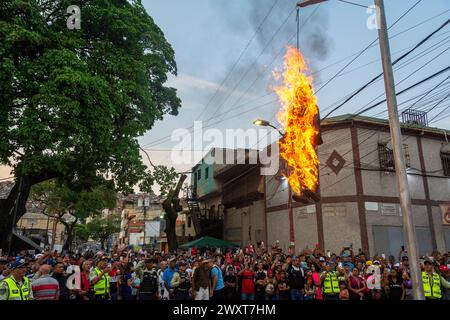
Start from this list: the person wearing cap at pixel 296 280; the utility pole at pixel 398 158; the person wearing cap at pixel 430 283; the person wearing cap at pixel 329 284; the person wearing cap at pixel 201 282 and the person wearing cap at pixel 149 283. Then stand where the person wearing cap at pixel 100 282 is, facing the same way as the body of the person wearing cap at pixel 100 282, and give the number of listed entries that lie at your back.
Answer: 0

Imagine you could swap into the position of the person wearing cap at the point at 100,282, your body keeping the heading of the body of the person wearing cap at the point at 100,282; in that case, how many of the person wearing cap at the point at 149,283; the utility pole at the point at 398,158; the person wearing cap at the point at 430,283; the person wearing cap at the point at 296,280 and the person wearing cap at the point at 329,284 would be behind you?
0

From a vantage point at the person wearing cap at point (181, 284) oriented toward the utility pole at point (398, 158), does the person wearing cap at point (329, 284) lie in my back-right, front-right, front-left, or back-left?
front-left

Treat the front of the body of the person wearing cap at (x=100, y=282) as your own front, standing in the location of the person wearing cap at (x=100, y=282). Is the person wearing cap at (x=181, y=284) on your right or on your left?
on your left

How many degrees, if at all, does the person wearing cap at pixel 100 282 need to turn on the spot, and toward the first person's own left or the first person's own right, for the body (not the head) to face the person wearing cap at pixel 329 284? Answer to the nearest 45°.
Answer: approximately 45° to the first person's own left

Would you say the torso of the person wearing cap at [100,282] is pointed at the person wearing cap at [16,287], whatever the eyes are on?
no

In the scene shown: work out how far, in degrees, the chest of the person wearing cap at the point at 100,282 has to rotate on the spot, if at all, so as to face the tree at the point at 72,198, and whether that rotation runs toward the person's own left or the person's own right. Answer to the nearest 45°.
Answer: approximately 135° to the person's own left

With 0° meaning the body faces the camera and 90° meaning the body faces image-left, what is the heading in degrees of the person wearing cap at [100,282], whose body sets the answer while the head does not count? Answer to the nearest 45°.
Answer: approximately 315°

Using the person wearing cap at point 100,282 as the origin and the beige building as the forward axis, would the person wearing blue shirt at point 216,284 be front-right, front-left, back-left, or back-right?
front-right

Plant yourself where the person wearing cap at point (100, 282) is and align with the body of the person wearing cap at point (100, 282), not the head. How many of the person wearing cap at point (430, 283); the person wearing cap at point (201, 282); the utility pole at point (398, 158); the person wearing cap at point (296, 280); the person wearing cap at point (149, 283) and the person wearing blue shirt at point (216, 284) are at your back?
0
